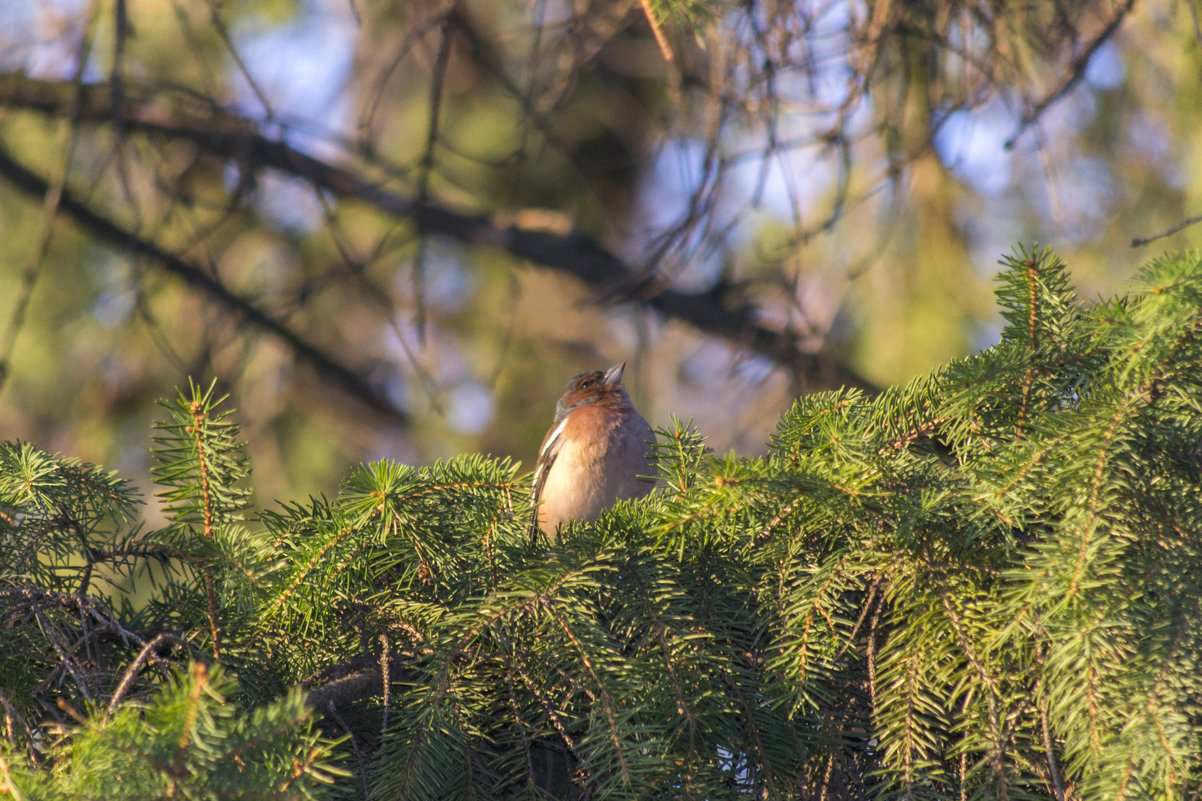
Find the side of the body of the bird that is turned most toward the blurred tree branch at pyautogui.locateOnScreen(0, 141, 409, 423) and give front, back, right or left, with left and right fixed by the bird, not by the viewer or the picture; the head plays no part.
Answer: back

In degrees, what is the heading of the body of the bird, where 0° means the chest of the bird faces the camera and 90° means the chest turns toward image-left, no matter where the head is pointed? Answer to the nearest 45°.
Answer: approximately 315°
